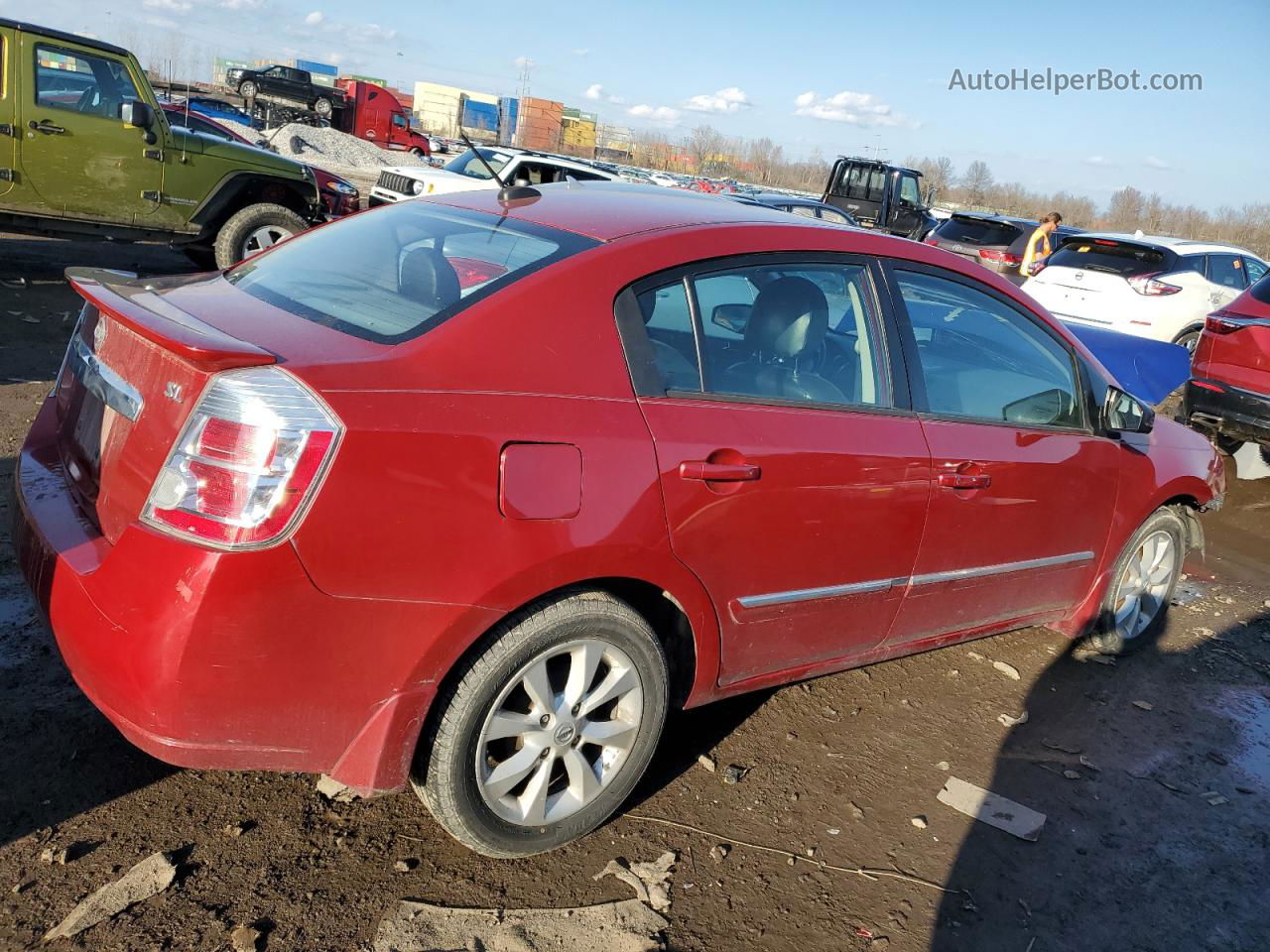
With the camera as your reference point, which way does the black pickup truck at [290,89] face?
facing to the left of the viewer

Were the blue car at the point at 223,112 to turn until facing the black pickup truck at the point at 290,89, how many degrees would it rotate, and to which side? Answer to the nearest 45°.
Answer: approximately 90° to its left

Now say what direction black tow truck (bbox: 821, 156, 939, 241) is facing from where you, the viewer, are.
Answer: facing away from the viewer and to the right of the viewer

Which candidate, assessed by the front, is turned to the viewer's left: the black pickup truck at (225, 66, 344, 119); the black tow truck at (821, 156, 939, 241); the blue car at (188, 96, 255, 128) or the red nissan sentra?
the black pickup truck at (225, 66, 344, 119)

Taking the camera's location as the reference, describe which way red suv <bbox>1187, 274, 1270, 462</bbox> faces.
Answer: facing away from the viewer and to the right of the viewer

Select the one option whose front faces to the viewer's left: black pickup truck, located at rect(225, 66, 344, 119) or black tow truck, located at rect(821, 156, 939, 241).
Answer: black pickup truck, located at rect(225, 66, 344, 119)

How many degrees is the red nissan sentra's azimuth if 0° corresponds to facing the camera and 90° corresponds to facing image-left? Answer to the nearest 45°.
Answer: approximately 225°

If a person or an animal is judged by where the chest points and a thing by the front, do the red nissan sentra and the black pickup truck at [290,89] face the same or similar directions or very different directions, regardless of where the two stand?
very different directions

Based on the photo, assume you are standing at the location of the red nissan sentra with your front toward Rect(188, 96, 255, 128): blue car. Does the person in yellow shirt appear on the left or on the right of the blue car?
right

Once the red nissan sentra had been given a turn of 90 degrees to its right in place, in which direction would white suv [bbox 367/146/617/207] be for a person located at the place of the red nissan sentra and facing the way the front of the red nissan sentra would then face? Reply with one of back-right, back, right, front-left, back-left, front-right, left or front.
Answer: back-left

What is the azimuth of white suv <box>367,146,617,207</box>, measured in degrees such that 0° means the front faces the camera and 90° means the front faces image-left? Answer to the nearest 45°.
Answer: approximately 45°

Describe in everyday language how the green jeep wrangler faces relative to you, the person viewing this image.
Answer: facing to the right of the viewer
